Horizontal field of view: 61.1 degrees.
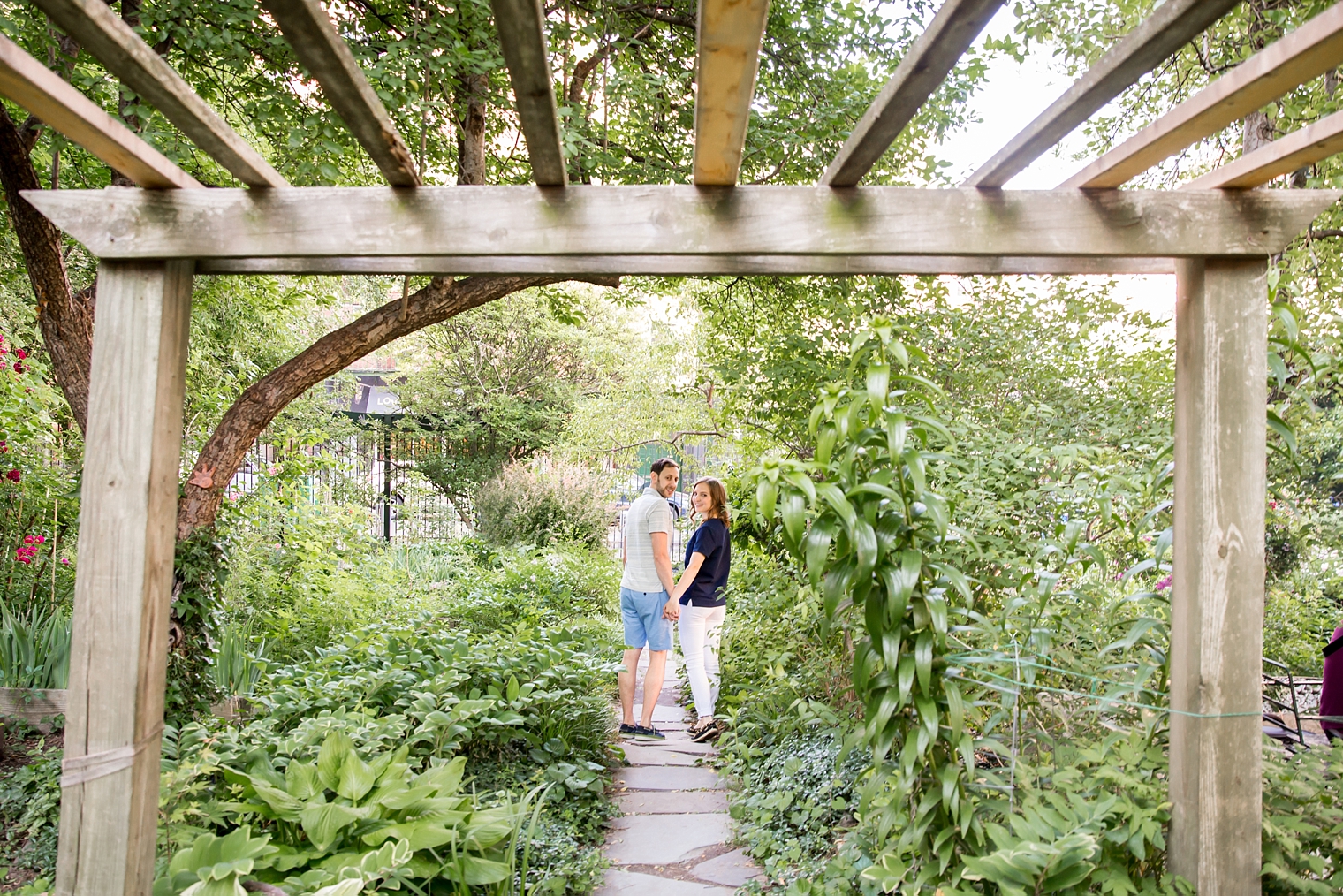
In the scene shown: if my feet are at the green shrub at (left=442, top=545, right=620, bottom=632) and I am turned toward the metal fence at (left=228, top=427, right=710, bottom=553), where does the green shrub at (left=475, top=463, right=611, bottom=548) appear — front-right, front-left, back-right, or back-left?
front-right

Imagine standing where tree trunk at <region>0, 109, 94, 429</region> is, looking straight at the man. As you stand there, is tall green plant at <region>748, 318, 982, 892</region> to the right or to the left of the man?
right

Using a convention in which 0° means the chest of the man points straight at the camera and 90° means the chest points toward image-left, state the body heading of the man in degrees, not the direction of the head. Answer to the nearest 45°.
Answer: approximately 225°

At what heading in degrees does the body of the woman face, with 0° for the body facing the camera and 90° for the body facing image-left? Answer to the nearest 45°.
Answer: approximately 135°

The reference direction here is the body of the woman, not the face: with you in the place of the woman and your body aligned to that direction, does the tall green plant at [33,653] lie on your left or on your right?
on your left

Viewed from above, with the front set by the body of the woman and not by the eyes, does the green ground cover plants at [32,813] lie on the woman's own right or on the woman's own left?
on the woman's own left

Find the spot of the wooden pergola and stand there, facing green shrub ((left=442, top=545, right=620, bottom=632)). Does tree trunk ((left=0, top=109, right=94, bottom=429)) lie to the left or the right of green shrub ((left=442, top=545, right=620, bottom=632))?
left

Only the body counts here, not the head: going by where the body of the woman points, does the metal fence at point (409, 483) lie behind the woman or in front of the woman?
in front

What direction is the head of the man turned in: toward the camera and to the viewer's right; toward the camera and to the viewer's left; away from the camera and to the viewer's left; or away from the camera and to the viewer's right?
toward the camera and to the viewer's right

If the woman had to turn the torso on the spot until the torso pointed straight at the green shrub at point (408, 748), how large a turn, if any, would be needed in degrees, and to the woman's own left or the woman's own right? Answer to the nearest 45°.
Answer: approximately 90° to the woman's own left

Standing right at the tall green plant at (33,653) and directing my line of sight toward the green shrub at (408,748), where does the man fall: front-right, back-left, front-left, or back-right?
front-left

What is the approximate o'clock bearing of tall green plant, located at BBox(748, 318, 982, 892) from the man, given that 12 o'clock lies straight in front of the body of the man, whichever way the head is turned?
The tall green plant is roughly at 4 o'clock from the man.

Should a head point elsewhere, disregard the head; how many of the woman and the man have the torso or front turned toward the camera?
0
